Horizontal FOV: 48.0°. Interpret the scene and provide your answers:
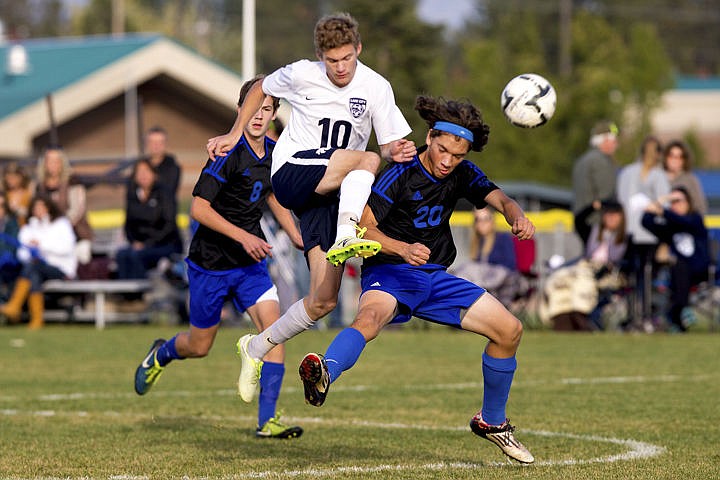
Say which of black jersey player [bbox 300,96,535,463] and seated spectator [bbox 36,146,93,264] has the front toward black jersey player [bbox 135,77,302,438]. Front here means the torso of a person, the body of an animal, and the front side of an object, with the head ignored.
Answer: the seated spectator

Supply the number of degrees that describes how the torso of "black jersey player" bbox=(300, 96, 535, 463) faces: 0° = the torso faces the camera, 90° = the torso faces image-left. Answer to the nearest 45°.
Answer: approximately 0°

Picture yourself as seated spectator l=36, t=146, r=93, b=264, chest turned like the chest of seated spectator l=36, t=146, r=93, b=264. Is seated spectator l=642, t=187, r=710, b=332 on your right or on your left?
on your left

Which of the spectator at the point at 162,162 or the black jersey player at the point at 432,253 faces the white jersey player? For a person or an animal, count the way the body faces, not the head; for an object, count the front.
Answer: the spectator

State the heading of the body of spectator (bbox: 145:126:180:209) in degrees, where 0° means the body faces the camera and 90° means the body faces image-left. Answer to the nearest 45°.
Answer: approximately 0°

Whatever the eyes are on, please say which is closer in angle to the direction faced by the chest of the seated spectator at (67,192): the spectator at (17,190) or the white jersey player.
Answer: the white jersey player

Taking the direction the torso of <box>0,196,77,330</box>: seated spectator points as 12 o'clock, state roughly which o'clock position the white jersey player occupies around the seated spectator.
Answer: The white jersey player is roughly at 10 o'clock from the seated spectator.

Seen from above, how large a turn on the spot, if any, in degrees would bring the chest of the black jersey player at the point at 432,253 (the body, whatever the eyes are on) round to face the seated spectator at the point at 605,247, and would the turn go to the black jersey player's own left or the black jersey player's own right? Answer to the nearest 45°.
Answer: approximately 180°
